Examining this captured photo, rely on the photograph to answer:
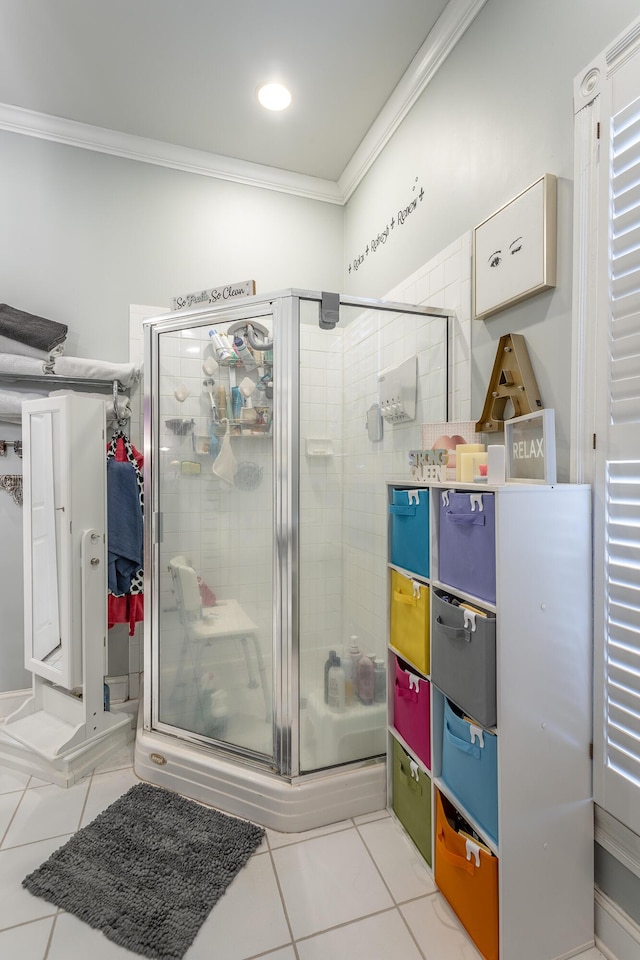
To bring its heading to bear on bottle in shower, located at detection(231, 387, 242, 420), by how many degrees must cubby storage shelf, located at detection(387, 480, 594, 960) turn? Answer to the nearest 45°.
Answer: approximately 45° to its right

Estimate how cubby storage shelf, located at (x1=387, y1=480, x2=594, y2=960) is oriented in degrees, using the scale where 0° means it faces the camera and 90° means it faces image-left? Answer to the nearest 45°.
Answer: approximately 45°

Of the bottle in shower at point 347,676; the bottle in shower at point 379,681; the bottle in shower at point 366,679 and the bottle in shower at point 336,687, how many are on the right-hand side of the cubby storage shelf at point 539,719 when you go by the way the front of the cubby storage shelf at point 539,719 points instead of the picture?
4

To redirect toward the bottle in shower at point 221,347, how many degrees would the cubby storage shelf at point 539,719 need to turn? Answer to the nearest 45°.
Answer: approximately 45° to its right

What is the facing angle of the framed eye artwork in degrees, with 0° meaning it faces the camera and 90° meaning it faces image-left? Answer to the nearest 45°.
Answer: approximately 45°

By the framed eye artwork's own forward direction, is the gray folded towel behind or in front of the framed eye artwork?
in front

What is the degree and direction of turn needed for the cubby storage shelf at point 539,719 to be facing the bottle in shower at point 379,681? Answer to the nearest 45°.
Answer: approximately 90° to its right
